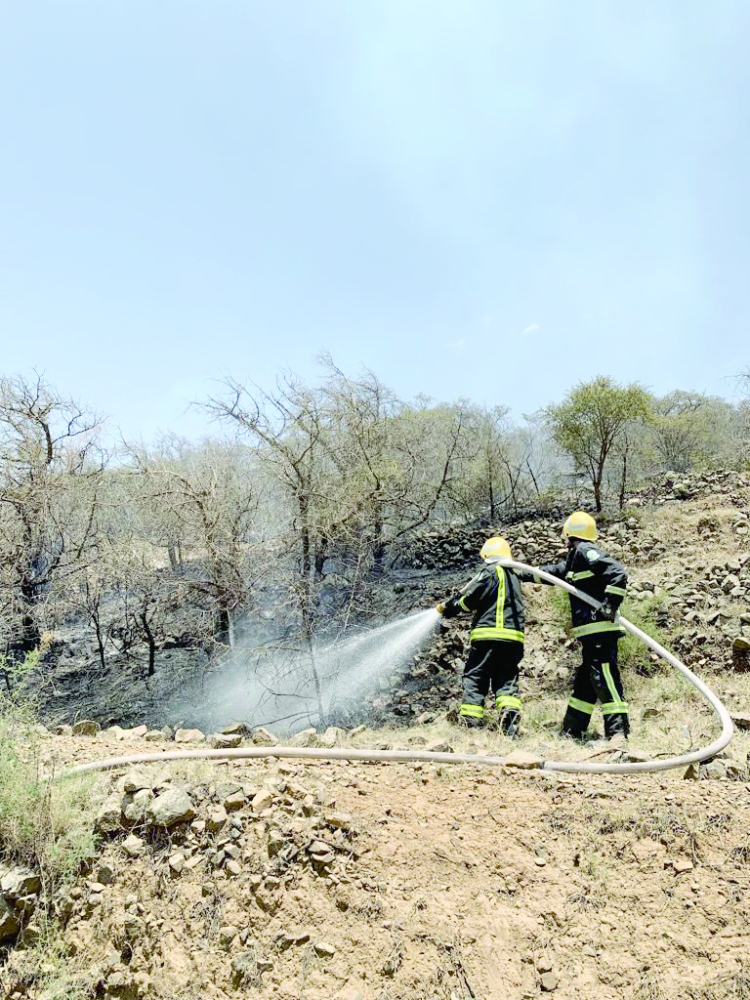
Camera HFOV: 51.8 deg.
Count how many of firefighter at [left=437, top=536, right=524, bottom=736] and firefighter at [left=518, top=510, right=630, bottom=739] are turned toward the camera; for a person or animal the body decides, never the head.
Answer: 0

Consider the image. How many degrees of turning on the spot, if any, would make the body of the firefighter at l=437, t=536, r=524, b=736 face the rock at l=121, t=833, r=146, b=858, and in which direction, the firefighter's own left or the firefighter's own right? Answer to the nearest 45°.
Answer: approximately 90° to the firefighter's own left

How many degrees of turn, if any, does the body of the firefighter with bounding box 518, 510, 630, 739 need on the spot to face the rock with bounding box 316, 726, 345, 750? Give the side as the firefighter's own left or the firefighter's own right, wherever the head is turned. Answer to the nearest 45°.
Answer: approximately 45° to the firefighter's own left

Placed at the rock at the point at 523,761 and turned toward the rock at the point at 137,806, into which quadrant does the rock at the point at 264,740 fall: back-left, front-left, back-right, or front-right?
front-right

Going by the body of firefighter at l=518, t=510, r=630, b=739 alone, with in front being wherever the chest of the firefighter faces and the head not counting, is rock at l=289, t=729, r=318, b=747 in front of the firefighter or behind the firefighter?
in front

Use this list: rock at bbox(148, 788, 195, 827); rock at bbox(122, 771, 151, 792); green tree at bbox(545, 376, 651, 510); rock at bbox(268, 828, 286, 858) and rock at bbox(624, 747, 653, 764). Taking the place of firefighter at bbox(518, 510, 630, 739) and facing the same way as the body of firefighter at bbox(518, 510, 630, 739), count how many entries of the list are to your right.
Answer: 1

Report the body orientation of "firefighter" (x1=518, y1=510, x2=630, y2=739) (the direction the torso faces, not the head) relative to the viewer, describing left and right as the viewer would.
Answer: facing to the left of the viewer

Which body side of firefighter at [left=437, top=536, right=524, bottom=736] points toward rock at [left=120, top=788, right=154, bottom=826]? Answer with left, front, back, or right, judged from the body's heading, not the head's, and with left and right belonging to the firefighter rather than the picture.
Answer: left

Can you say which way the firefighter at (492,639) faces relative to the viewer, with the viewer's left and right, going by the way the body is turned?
facing away from the viewer and to the left of the viewer

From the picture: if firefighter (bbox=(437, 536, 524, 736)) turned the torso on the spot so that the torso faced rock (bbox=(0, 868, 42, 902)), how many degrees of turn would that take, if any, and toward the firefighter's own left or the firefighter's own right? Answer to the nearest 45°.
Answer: approximately 90° to the firefighter's own left

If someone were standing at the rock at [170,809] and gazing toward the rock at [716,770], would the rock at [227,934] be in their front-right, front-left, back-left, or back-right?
front-right

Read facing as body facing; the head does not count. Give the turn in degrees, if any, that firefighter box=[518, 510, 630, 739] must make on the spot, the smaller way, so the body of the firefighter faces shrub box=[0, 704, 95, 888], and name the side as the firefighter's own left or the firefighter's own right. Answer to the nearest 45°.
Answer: approximately 45° to the firefighter's own left
